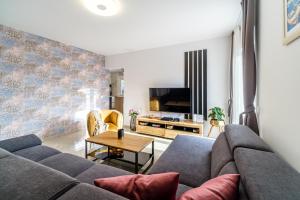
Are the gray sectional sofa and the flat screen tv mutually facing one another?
yes

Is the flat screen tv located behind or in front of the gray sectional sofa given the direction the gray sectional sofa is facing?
in front

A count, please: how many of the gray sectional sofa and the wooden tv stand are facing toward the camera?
1

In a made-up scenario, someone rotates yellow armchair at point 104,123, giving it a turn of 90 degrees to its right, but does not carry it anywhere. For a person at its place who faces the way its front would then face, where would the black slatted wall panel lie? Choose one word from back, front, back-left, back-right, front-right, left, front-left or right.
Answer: back-left

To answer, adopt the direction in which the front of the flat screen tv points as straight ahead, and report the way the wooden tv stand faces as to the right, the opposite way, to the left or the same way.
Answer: the same way

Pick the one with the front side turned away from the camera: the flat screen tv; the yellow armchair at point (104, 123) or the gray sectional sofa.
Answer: the gray sectional sofa

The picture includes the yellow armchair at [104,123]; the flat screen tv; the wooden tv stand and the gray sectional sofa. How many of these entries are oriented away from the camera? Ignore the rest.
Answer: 1

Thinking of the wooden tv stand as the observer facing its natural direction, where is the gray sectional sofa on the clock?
The gray sectional sofa is roughly at 12 o'clock from the wooden tv stand.

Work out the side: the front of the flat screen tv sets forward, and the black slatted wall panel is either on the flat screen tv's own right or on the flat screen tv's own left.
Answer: on the flat screen tv's own left

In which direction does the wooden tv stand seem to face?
toward the camera

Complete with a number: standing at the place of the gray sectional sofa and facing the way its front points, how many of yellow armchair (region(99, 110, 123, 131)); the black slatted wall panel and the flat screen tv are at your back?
0

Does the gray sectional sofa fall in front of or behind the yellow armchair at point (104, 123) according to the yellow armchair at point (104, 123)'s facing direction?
in front

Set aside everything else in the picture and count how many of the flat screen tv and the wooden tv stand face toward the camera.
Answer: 2

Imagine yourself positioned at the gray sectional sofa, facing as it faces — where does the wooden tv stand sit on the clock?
The wooden tv stand is roughly at 12 o'clock from the gray sectional sofa.

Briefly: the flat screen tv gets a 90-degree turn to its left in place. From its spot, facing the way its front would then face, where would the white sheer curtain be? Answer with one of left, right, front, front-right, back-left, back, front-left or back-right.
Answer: front-right

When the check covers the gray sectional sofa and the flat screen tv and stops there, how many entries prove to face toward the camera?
1

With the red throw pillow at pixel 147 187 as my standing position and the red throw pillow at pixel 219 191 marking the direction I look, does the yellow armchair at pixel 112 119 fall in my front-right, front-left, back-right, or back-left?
back-left

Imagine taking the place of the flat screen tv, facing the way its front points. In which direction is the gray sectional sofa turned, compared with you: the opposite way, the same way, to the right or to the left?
the opposite way

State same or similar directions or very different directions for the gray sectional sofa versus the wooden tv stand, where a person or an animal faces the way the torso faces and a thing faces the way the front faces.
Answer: very different directions

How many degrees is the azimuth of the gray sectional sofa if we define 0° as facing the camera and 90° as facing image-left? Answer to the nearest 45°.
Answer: approximately 180°
